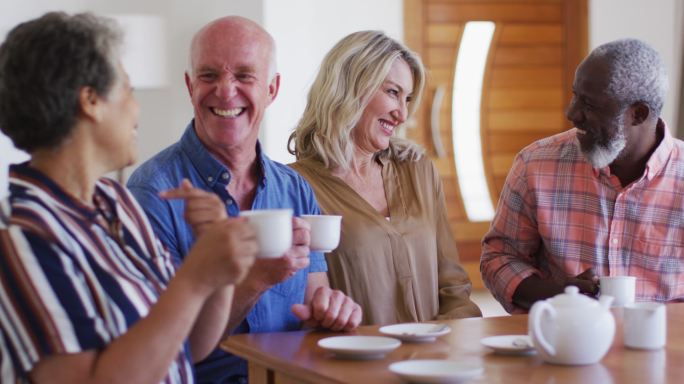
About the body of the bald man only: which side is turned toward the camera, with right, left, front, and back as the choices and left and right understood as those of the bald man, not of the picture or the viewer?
front

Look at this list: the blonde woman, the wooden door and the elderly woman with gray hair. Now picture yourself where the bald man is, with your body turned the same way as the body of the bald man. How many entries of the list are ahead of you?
1

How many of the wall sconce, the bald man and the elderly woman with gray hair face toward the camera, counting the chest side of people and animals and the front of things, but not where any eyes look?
2

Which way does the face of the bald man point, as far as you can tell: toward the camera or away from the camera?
toward the camera

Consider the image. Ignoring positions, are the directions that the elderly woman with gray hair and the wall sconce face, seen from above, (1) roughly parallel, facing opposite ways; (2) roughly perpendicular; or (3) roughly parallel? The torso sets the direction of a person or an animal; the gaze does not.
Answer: roughly perpendicular

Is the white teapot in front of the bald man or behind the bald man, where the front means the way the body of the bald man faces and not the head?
in front

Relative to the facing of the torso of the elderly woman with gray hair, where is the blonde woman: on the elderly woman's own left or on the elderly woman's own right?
on the elderly woman's own left

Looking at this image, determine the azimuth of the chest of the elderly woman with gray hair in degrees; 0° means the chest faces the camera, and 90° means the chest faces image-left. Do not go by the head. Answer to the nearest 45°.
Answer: approximately 270°

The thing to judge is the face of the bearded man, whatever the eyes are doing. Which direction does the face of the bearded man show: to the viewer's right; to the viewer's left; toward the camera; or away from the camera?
to the viewer's left

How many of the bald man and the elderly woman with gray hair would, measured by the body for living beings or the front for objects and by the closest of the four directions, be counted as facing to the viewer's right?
1

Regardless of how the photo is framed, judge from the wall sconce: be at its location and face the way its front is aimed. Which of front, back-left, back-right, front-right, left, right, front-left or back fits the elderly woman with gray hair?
front

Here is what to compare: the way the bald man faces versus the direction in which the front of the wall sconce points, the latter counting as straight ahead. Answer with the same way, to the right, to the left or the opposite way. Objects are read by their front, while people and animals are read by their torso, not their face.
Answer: the same way

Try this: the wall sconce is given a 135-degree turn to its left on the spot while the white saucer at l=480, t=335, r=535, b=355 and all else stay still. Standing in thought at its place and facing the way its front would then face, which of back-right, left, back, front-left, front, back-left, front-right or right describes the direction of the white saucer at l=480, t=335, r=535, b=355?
back-right

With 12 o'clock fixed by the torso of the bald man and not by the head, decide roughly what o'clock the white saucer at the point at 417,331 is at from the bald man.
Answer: The white saucer is roughly at 11 o'clock from the bald man.

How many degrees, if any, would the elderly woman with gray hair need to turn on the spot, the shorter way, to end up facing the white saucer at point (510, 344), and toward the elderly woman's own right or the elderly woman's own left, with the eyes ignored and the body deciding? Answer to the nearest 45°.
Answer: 0° — they already face it

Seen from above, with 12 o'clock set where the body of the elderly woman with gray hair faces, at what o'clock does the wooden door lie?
The wooden door is roughly at 10 o'clock from the elderly woman with gray hair.

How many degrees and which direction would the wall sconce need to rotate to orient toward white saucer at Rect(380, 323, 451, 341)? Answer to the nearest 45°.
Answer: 0° — it already faces it
